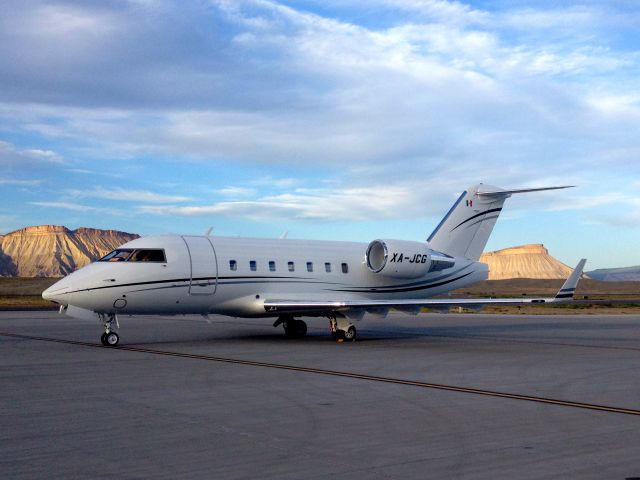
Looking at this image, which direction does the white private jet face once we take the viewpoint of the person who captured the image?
facing the viewer and to the left of the viewer
